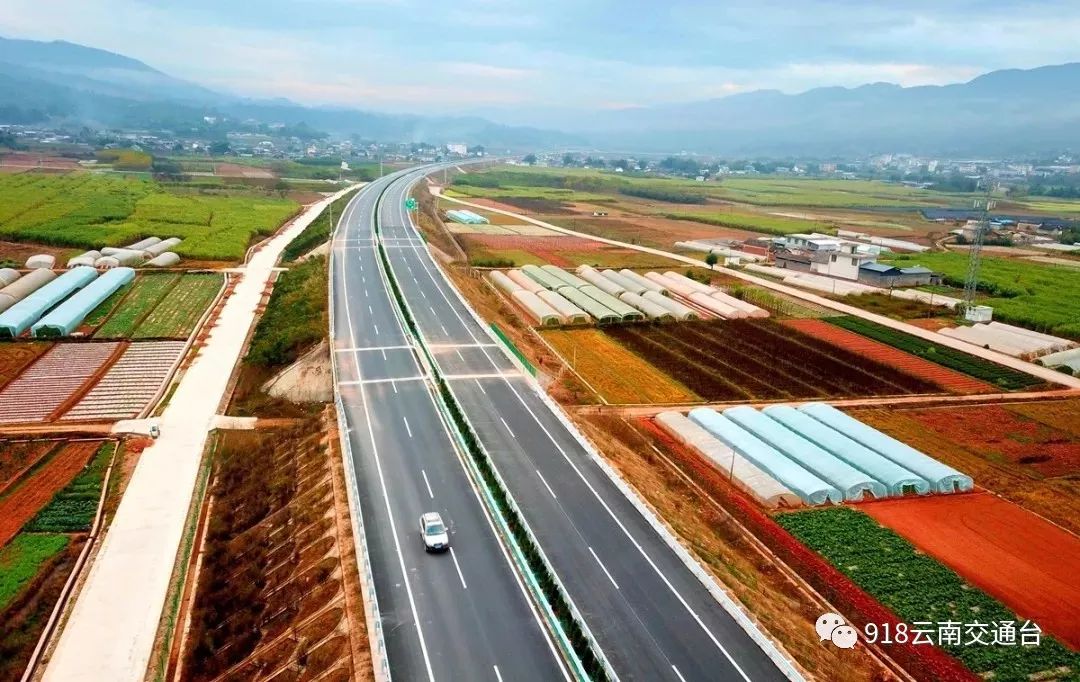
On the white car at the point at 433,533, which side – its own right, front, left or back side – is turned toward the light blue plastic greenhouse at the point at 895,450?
left

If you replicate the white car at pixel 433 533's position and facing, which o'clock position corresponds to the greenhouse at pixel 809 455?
The greenhouse is roughly at 8 o'clock from the white car.

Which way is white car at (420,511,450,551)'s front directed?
toward the camera

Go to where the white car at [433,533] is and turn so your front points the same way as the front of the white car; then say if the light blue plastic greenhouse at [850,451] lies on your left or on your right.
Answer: on your left
